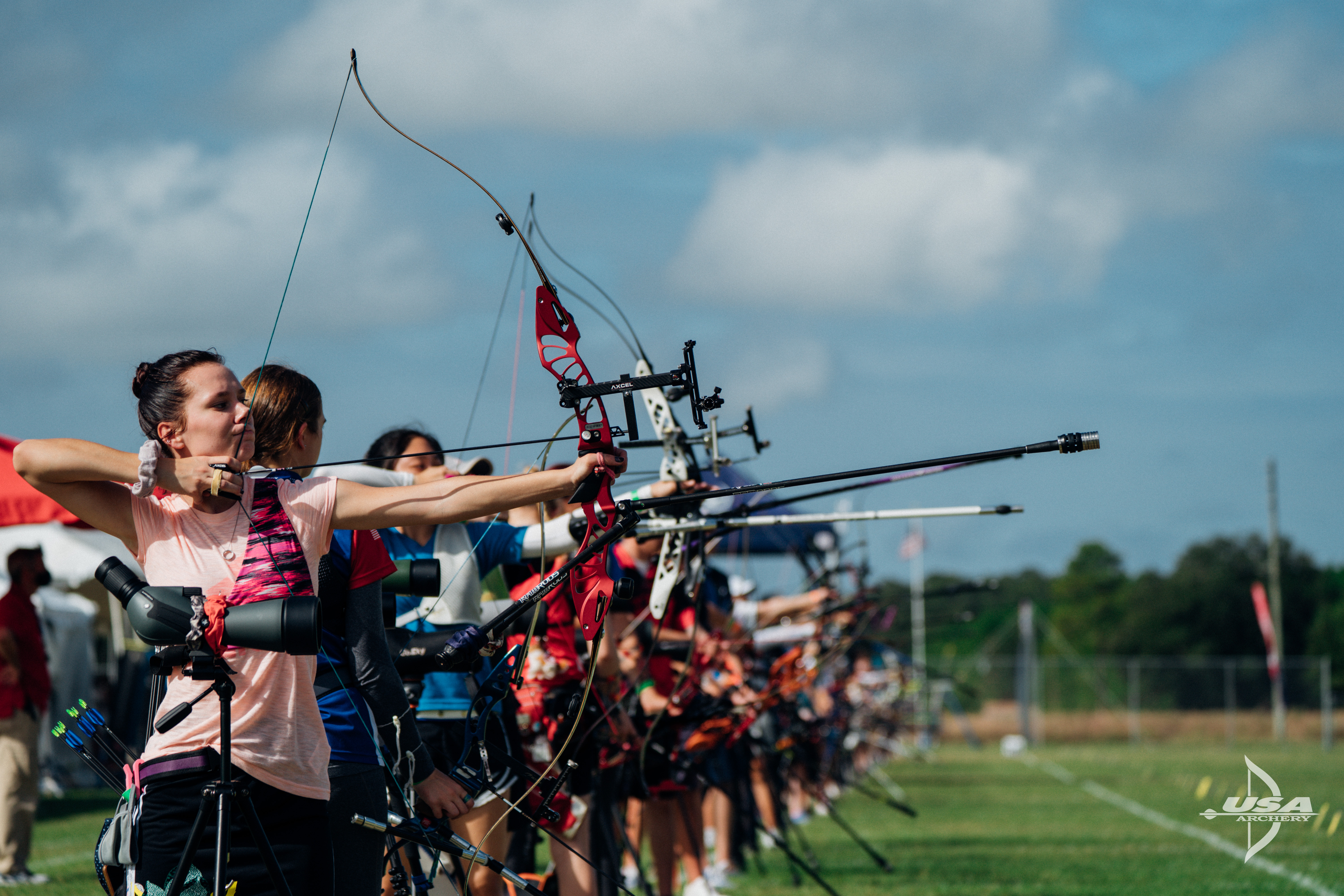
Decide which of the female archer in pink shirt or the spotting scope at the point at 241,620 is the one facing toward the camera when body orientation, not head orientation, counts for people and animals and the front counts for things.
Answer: the female archer in pink shirt

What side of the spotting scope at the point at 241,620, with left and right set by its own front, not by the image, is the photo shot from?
right

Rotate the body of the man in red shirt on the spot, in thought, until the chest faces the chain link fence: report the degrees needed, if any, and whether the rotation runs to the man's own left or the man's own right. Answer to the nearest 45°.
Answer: approximately 45° to the man's own left

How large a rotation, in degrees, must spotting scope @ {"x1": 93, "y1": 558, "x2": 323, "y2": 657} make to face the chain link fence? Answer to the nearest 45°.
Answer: approximately 45° to its left

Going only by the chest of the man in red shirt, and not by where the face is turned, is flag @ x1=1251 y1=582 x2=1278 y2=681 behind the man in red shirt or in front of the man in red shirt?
in front

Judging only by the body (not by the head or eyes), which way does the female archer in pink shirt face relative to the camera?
toward the camera

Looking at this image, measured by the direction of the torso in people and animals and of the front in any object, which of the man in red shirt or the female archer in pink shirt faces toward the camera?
the female archer in pink shirt

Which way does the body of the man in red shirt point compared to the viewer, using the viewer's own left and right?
facing to the right of the viewer

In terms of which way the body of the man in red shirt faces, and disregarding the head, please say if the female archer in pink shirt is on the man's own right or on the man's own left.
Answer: on the man's own right

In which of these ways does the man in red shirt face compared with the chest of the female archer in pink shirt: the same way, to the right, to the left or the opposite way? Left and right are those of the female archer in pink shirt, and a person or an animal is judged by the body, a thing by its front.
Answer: to the left

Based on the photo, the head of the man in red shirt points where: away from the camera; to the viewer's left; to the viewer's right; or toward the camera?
to the viewer's right

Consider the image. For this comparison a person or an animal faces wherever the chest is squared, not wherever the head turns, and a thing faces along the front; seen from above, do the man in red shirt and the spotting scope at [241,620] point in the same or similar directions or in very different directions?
same or similar directions

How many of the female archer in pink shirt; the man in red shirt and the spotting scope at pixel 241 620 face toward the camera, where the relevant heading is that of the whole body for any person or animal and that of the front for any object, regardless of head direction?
1

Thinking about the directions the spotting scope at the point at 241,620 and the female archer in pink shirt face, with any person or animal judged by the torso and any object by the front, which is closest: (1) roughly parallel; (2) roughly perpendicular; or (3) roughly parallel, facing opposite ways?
roughly perpendicular

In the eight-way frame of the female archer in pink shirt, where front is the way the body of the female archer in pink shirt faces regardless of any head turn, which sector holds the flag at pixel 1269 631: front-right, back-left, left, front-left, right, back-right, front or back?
back-left
